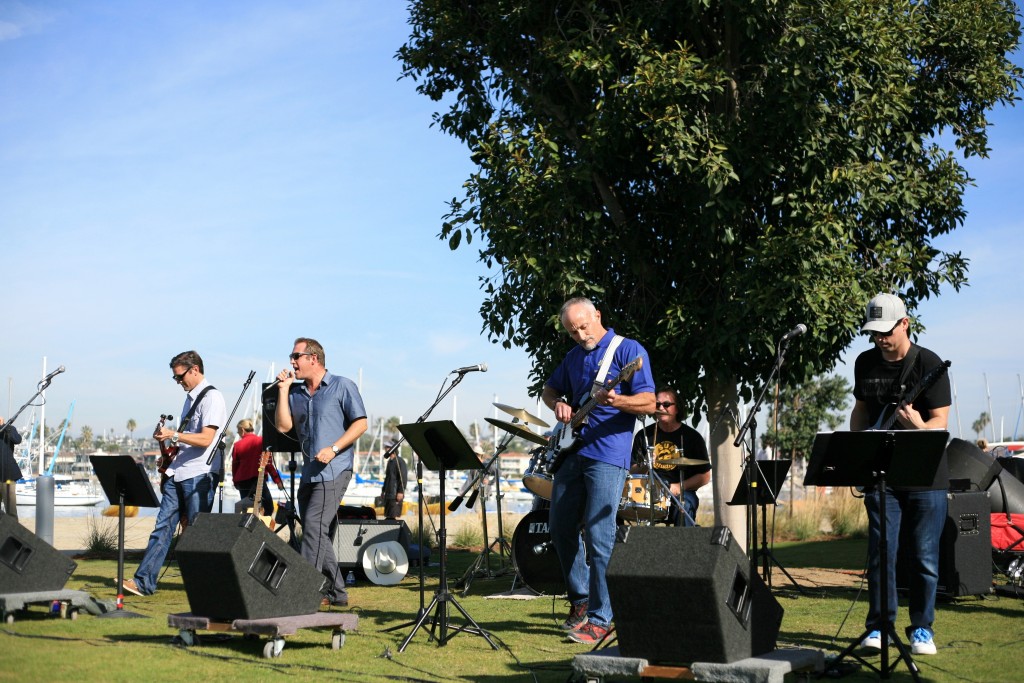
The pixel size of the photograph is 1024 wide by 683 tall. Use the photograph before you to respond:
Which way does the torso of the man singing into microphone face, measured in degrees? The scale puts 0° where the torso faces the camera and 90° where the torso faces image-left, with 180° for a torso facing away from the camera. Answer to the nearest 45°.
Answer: approximately 45°

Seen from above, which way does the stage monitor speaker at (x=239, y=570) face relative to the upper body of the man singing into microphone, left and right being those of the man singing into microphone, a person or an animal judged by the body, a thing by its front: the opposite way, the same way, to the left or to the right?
the opposite way

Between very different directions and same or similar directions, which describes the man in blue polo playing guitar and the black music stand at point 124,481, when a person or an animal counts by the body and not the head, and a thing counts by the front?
very different directions

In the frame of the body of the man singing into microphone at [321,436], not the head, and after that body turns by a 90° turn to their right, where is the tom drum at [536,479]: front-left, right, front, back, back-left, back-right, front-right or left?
back-right

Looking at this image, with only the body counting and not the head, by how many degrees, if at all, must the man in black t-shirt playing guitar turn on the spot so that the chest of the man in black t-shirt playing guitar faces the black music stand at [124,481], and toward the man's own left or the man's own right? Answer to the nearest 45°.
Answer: approximately 90° to the man's own right

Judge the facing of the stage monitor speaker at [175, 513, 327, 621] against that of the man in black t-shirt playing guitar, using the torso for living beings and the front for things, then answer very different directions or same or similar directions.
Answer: very different directions

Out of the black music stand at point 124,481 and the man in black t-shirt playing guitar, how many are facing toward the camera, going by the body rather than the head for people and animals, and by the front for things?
1

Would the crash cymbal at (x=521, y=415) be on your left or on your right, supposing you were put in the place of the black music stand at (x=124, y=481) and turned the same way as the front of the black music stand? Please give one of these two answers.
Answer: on your right

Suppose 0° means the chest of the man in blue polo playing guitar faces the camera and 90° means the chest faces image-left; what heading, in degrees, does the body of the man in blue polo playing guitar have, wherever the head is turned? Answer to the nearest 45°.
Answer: approximately 45°

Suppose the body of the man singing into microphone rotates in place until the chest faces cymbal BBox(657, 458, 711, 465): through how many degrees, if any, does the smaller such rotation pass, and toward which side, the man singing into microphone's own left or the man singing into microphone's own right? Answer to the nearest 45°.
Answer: approximately 135° to the man singing into microphone's own left
